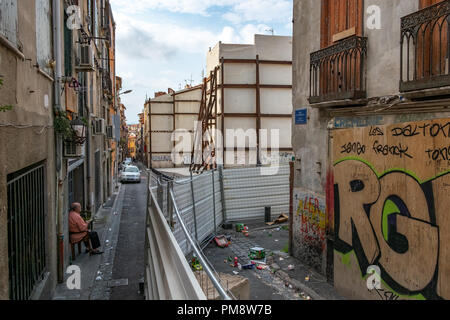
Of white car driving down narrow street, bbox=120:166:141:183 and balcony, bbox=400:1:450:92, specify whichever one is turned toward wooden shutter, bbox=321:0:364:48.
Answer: the white car driving down narrow street

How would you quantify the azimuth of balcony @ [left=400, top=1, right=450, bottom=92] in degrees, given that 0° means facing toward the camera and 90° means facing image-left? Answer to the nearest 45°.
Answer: approximately 45°

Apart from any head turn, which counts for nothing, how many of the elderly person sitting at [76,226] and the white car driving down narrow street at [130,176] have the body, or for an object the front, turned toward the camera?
1

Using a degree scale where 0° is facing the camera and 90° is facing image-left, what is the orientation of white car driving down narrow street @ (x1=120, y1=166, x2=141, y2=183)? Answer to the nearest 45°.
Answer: approximately 0°

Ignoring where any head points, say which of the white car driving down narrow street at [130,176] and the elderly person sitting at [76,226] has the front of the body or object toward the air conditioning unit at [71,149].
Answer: the white car driving down narrow street

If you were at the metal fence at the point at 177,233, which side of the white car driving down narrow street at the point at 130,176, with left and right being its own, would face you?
front

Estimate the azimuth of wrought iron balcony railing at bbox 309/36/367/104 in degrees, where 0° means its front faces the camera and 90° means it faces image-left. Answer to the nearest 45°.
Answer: approximately 45°

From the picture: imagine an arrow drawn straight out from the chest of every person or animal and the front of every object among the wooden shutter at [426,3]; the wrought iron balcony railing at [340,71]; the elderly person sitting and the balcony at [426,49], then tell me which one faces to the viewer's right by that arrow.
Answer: the elderly person sitting

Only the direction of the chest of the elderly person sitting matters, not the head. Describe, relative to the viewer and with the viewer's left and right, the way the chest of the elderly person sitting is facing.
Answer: facing to the right of the viewer
